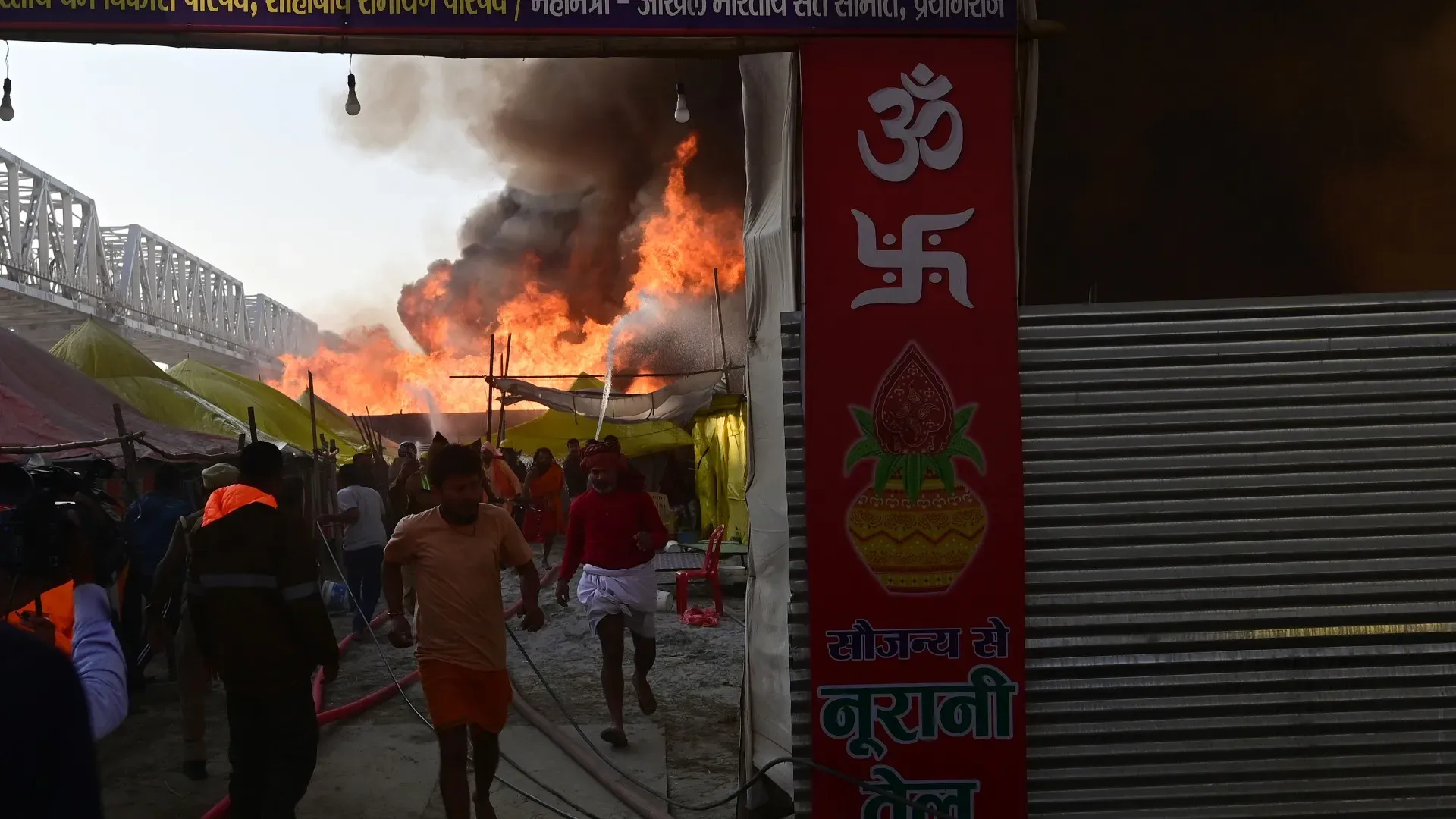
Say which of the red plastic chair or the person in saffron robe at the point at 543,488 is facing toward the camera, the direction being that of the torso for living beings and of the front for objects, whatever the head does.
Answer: the person in saffron robe

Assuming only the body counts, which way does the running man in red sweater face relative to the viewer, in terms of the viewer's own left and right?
facing the viewer

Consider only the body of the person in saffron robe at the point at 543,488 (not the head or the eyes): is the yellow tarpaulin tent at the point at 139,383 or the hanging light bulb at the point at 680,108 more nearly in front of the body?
the hanging light bulb

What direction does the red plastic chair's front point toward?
to the viewer's left

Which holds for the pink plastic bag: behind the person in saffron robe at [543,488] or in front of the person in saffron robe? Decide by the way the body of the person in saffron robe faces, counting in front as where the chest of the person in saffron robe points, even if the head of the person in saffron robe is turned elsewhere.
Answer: in front

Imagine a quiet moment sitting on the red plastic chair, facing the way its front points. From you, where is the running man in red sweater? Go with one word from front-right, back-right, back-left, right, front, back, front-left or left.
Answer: left

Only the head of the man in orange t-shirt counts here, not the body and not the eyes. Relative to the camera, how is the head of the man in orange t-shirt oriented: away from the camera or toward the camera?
toward the camera

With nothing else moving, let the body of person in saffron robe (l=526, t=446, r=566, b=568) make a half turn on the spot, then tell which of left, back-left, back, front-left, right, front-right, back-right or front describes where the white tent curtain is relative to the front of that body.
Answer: back

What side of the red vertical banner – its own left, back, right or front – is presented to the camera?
front

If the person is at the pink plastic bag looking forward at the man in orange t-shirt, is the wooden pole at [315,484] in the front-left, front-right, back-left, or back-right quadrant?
back-right

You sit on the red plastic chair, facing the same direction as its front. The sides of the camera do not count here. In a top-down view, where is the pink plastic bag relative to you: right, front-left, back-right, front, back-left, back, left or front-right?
left

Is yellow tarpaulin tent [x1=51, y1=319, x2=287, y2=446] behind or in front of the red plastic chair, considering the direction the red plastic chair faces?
in front

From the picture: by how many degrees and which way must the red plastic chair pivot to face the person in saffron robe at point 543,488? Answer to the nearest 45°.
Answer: approximately 45° to its right

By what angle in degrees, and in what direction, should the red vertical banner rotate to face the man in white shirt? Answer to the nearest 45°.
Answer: approximately 135° to its right

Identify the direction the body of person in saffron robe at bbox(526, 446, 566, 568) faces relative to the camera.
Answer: toward the camera
